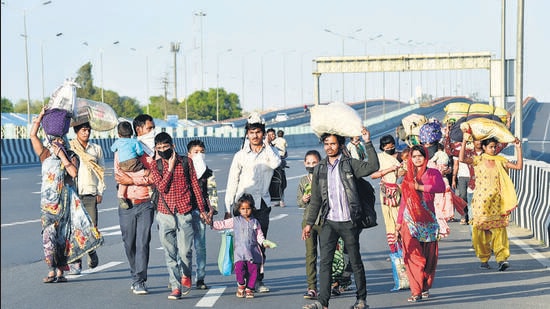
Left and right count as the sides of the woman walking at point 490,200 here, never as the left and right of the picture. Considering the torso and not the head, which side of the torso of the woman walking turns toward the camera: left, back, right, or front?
front

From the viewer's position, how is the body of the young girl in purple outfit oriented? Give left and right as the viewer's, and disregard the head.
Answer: facing the viewer

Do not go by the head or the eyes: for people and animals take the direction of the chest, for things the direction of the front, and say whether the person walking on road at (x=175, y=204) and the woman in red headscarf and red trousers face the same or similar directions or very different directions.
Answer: same or similar directions

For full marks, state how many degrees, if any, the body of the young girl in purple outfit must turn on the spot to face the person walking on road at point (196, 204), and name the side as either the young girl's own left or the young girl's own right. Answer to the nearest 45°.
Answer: approximately 135° to the young girl's own right

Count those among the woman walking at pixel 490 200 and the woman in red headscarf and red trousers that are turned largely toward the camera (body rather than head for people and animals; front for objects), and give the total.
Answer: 2

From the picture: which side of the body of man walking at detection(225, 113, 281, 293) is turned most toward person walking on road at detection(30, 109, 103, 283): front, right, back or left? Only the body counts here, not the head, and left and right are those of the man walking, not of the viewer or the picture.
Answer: right

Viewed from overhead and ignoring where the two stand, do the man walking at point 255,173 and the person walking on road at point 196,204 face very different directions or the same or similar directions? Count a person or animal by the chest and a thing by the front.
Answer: same or similar directions

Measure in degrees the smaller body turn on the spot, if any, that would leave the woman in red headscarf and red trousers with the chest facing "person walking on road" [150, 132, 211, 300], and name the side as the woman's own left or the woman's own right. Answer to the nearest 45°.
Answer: approximately 90° to the woman's own right

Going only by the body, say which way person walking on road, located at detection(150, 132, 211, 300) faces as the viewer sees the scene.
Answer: toward the camera

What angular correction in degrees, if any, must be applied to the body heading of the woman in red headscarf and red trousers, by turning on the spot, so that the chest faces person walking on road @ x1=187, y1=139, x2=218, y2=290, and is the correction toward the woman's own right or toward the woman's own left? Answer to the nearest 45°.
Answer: approximately 90° to the woman's own right
